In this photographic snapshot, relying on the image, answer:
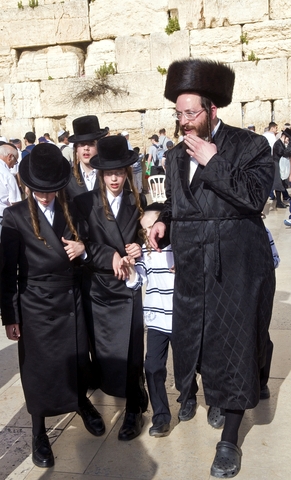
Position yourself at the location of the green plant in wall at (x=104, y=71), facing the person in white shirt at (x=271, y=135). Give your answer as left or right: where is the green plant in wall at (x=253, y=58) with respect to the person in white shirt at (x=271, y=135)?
left

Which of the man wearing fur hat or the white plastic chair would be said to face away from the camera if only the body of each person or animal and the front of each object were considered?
the white plastic chair

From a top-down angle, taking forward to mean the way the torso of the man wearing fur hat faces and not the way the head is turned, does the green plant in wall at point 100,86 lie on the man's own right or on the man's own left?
on the man's own right

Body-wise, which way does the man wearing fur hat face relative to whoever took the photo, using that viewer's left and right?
facing the viewer and to the left of the viewer

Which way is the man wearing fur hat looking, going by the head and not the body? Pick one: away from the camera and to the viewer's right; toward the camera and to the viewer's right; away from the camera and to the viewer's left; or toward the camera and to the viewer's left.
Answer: toward the camera and to the viewer's left

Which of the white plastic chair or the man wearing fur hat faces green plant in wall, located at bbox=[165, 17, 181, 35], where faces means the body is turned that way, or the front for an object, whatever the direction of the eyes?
the white plastic chair

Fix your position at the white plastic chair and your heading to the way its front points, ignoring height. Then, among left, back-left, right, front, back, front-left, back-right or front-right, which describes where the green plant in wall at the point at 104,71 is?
front

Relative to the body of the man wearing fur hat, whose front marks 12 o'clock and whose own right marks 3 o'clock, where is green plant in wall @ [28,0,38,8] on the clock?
The green plant in wall is roughly at 4 o'clock from the man wearing fur hat.

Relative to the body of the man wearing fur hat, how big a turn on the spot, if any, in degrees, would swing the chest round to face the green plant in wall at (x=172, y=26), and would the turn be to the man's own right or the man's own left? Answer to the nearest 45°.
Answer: approximately 135° to the man's own right

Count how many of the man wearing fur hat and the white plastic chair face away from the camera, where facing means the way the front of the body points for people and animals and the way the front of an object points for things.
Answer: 1

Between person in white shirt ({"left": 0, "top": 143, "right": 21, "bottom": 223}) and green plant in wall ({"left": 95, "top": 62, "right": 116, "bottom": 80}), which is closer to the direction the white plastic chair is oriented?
the green plant in wall

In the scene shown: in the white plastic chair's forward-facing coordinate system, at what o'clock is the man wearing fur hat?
The man wearing fur hat is roughly at 6 o'clock from the white plastic chair.

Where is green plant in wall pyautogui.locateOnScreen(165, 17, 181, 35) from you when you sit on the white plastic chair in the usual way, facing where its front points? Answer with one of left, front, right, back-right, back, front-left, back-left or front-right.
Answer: front
